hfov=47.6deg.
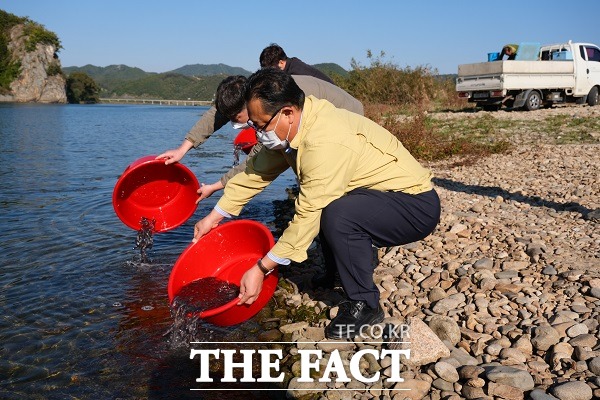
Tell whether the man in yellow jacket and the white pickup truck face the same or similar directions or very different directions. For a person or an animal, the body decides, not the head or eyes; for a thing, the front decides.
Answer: very different directions

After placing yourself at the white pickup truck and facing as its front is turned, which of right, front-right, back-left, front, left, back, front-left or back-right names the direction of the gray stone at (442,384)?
back-right

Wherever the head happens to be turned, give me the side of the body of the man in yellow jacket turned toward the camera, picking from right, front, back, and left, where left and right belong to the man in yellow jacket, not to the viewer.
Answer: left

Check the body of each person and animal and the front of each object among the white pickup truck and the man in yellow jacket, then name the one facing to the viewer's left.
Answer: the man in yellow jacket

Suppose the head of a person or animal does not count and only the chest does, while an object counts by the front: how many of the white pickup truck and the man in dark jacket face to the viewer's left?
1

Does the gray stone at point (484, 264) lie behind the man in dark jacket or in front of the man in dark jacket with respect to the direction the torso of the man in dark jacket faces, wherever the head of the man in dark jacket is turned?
behind

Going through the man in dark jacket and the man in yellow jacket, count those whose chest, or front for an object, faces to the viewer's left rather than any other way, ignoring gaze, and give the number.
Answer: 2

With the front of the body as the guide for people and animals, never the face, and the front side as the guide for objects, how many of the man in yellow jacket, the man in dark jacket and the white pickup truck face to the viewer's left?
2

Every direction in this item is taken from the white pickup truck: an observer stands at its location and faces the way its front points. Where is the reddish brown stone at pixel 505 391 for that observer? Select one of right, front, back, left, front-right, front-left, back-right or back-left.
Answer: back-right

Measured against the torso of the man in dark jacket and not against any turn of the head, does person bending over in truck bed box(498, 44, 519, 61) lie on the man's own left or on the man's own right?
on the man's own right

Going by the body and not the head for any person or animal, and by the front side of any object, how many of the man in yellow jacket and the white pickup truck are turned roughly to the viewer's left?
1

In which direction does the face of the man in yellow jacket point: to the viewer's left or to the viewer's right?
to the viewer's left

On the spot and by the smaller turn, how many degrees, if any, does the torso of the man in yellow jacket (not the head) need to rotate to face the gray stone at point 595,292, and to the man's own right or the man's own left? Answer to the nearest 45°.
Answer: approximately 180°

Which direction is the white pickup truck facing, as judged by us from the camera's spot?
facing away from the viewer and to the right of the viewer

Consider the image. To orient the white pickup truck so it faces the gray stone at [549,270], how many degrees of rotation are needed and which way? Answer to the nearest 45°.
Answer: approximately 135° to its right

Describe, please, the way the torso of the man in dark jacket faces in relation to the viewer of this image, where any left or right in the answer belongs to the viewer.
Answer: facing to the left of the viewer
